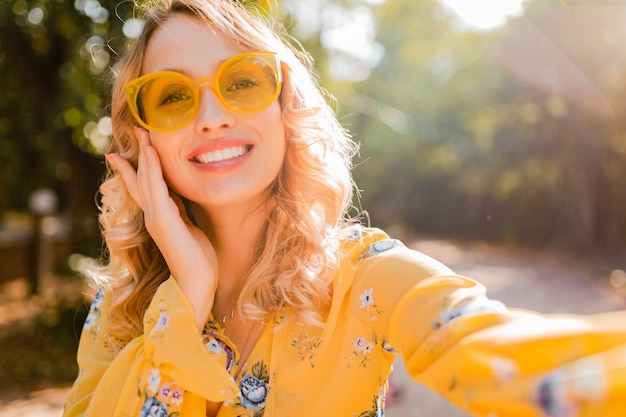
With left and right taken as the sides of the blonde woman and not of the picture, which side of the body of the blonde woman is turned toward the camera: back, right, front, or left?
front

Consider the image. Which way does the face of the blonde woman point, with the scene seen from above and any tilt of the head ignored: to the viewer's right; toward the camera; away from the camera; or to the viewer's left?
toward the camera
